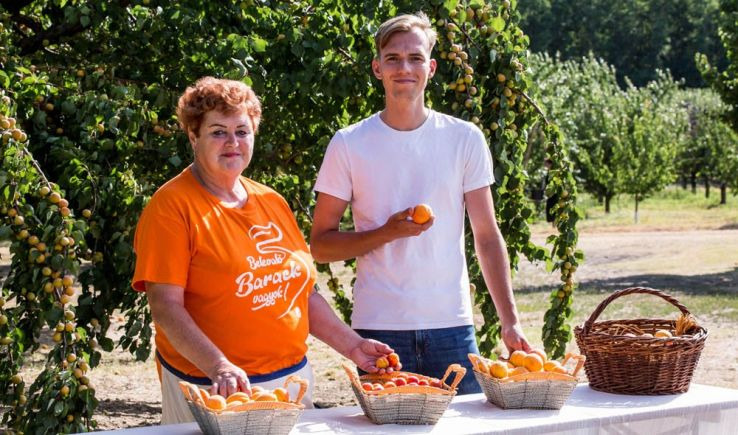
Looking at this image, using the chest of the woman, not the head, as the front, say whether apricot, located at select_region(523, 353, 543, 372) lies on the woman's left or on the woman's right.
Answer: on the woman's left

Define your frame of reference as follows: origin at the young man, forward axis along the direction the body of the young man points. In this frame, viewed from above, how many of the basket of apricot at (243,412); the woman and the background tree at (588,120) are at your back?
1

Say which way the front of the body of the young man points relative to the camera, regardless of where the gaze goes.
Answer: toward the camera

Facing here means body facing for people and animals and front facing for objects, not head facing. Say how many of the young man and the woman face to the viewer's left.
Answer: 0

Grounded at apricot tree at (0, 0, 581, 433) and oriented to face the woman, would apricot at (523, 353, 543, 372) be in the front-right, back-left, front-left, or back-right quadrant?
front-left

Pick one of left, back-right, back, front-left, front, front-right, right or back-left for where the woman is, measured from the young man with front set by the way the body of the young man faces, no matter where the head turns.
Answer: front-right

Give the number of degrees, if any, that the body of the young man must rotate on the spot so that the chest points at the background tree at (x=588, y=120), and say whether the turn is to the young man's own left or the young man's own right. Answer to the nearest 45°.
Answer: approximately 180°

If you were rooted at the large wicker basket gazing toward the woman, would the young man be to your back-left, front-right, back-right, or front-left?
front-right

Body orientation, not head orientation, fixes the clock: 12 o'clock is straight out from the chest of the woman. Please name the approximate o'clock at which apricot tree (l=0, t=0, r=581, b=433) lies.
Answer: The apricot tree is roughly at 7 o'clock from the woman.

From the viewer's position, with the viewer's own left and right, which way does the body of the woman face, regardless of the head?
facing the viewer and to the right of the viewer

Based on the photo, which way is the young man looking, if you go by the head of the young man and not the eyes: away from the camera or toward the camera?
toward the camera
